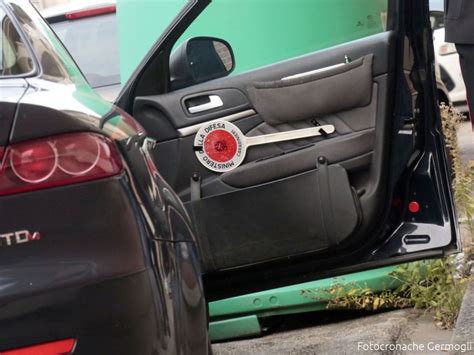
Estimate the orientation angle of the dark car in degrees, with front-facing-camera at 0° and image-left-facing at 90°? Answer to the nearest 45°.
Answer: approximately 180°
